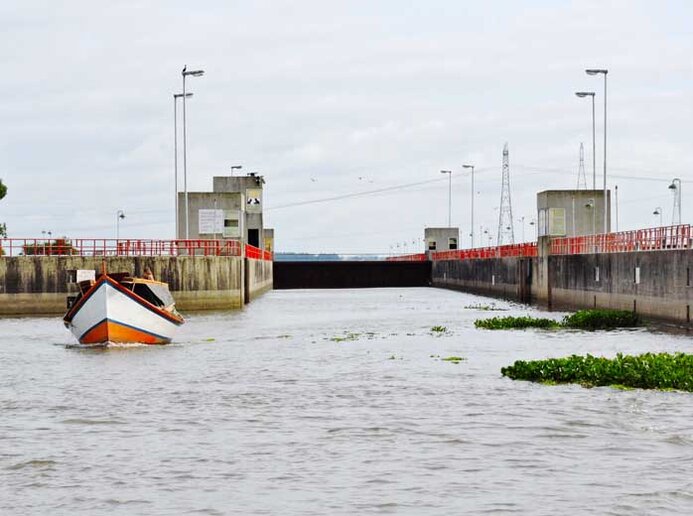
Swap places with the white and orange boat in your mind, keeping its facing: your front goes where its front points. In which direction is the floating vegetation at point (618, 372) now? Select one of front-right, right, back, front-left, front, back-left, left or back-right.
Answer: front-left

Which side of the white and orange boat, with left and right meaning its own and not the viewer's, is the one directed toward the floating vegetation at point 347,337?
left

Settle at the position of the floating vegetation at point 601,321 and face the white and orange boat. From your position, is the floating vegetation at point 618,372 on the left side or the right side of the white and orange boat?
left

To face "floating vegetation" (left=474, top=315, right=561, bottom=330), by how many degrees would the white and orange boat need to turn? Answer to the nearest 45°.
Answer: approximately 90° to its left

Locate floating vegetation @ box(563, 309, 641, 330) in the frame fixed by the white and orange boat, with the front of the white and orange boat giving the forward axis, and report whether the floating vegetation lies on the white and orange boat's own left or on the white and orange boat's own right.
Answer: on the white and orange boat's own left

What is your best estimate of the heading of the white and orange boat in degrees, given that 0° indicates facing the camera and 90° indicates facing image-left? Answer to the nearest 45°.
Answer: approximately 0°
